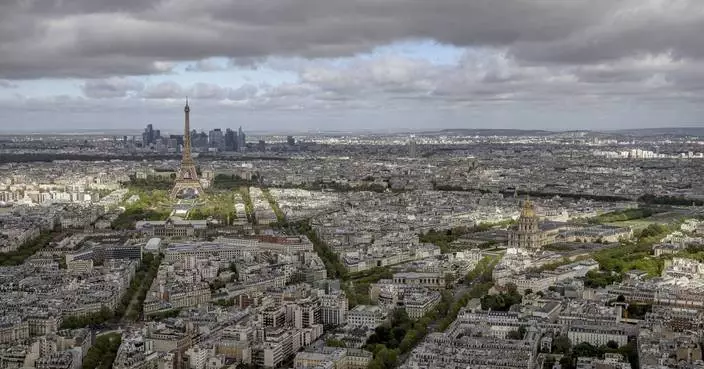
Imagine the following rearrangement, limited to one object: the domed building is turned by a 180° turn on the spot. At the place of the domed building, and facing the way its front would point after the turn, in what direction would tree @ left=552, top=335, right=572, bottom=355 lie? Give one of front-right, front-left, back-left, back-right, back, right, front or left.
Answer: back-right

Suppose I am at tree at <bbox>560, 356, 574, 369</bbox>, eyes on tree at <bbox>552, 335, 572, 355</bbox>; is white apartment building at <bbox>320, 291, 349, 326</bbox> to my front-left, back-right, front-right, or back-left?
front-left

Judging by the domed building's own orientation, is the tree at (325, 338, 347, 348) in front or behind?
in front

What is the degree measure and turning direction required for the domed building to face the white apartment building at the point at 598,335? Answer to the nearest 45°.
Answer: approximately 45° to its left

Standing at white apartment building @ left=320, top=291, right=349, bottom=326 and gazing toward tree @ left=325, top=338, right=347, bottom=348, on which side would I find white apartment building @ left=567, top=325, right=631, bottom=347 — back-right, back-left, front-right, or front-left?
front-left

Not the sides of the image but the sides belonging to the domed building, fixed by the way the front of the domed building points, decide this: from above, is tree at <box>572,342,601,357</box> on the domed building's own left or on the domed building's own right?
on the domed building's own left

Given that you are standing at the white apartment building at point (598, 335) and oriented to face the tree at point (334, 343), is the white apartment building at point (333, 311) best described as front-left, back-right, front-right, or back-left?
front-right

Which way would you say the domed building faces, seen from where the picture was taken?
facing the viewer and to the left of the viewer

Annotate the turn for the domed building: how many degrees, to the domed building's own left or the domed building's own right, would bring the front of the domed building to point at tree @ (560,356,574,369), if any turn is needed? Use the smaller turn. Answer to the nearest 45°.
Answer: approximately 45° to the domed building's own left
